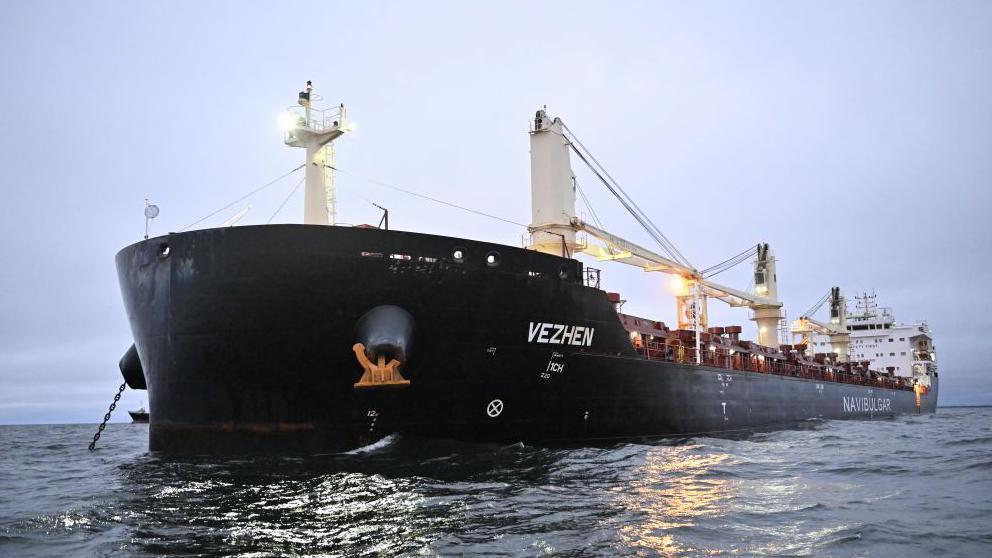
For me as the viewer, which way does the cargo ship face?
facing the viewer and to the left of the viewer
